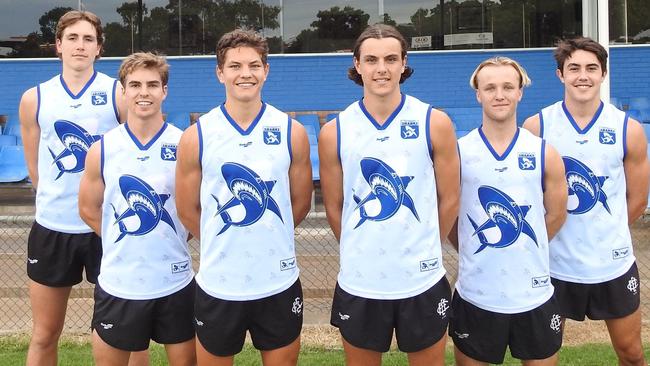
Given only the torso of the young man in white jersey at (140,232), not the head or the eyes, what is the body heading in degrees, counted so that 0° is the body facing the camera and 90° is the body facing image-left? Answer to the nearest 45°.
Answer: approximately 0°

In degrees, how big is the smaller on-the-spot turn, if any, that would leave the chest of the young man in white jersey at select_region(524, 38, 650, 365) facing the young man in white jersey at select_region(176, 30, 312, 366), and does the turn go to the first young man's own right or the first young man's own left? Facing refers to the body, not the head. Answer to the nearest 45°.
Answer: approximately 45° to the first young man's own right

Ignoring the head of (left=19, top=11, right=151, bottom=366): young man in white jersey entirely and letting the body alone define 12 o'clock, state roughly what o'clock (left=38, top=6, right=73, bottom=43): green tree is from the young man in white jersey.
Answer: The green tree is roughly at 6 o'clock from the young man in white jersey.

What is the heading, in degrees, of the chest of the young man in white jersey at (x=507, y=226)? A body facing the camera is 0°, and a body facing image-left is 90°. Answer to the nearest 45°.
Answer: approximately 0°
